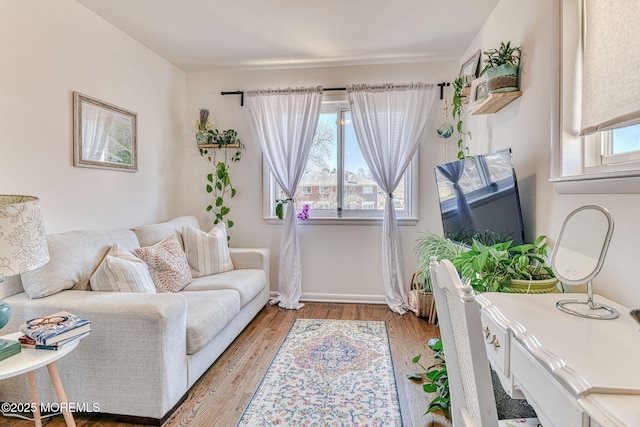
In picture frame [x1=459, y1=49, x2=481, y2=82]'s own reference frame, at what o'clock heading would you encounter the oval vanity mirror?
The oval vanity mirror is roughly at 10 o'clock from the picture frame.

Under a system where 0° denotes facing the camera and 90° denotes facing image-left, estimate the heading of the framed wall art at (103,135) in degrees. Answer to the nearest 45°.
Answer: approximately 315°

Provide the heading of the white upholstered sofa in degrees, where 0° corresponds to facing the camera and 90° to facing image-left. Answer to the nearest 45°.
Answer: approximately 315°

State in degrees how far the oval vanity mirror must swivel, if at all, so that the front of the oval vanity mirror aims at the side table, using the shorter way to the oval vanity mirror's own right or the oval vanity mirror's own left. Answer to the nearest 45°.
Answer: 0° — it already faces it

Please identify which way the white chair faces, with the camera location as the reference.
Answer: facing to the right of the viewer

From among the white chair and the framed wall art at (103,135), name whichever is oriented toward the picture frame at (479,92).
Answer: the framed wall art

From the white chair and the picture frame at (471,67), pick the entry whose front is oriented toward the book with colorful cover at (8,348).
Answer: the picture frame

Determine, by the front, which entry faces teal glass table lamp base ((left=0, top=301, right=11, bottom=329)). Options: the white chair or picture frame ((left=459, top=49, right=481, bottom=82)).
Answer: the picture frame

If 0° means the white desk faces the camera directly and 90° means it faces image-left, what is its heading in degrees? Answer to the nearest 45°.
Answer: approximately 45°

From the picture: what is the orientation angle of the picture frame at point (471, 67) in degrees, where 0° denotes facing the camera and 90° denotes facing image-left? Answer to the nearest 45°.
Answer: approximately 45°

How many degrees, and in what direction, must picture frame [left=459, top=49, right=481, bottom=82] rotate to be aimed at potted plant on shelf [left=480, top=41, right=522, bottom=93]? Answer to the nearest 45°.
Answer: approximately 45° to its left

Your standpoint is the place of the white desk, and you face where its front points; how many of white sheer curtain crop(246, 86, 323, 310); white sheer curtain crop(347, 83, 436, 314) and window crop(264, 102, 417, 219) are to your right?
3
